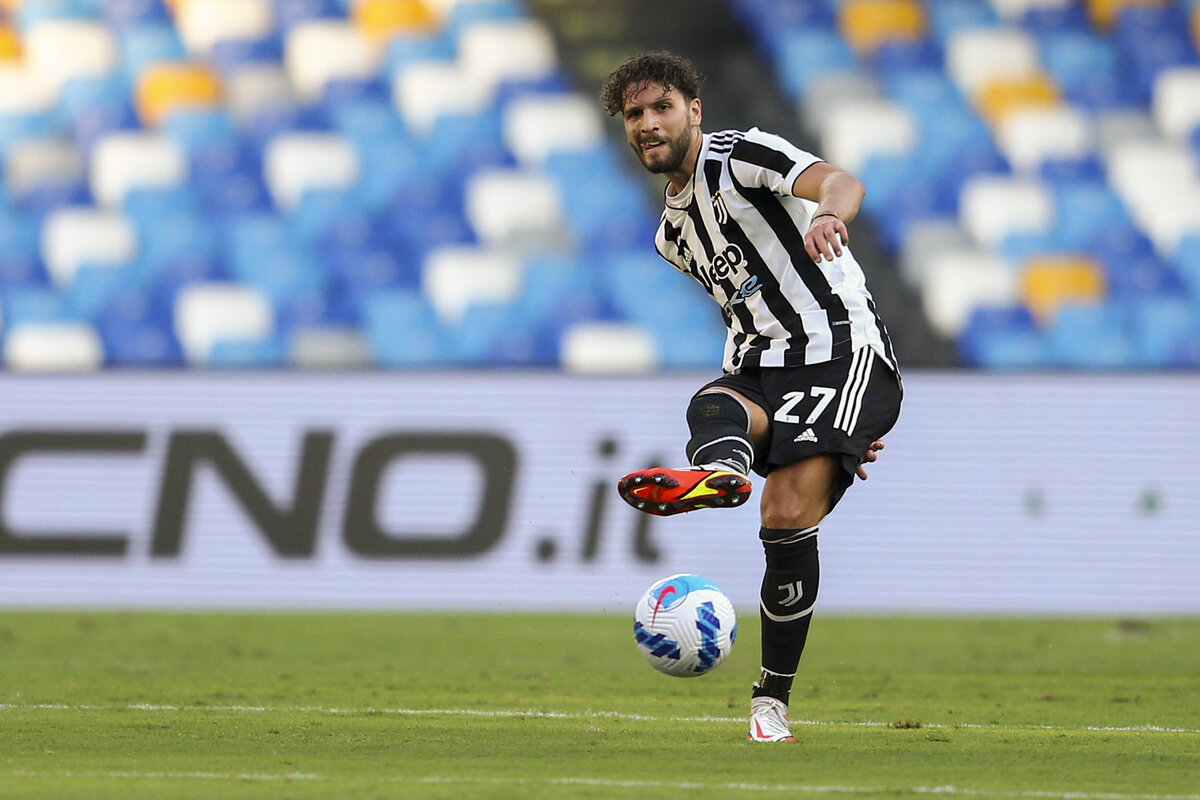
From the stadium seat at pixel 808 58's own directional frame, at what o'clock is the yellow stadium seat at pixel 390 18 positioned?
The yellow stadium seat is roughly at 3 o'clock from the stadium seat.

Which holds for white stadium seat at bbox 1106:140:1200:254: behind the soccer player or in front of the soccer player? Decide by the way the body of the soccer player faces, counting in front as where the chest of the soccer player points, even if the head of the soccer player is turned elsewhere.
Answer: behind

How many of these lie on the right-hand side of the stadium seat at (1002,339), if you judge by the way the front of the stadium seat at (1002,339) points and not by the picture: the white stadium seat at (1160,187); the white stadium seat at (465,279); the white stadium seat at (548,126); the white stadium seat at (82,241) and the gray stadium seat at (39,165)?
4

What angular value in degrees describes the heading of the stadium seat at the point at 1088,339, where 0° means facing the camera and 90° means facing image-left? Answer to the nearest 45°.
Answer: approximately 0°

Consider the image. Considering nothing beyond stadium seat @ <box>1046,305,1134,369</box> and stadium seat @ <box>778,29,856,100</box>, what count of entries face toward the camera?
2

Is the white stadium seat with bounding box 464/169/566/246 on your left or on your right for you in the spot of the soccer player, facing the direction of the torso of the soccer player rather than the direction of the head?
on your right

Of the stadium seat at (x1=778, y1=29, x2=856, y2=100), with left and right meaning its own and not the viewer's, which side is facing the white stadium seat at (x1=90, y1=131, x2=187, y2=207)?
right

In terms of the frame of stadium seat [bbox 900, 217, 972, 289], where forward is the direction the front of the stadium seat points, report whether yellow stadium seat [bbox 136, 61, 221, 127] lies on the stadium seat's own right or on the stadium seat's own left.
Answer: on the stadium seat's own right

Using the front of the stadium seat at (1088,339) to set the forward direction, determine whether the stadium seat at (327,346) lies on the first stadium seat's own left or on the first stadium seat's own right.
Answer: on the first stadium seat's own right
